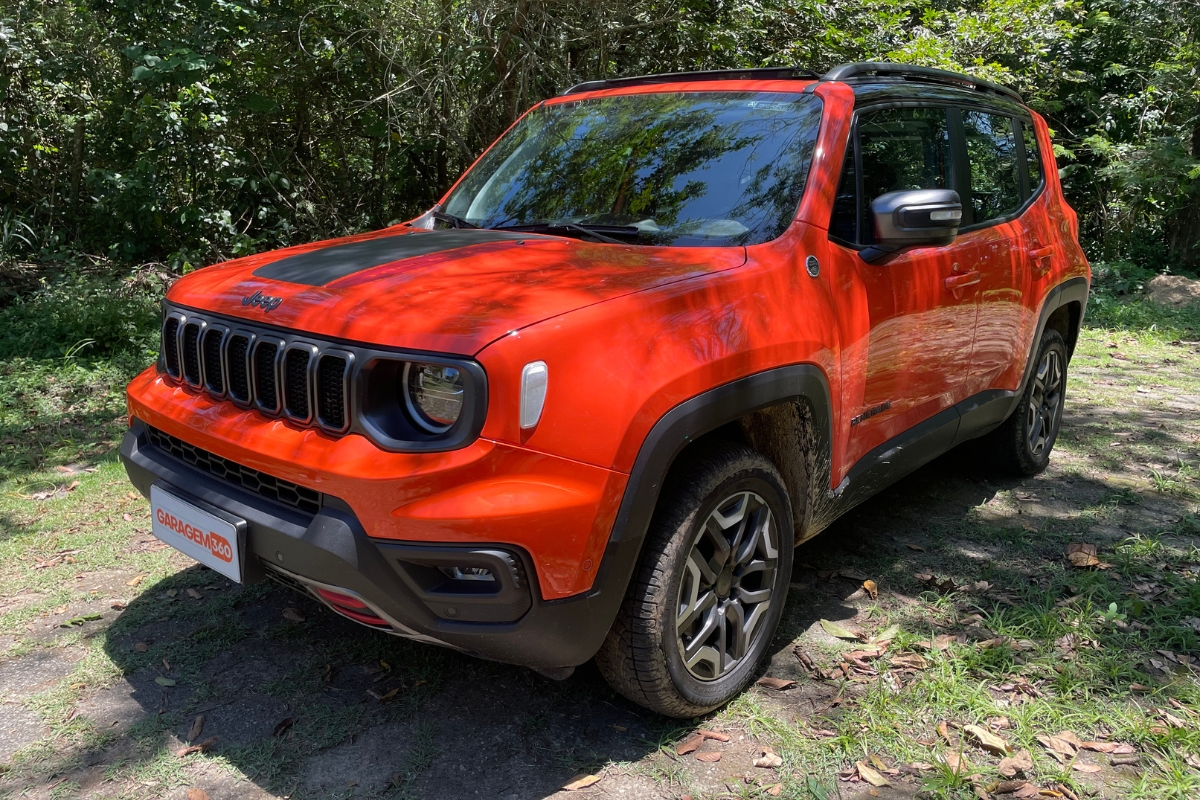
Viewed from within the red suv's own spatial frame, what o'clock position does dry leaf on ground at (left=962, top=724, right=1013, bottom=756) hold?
The dry leaf on ground is roughly at 10 o'clock from the red suv.

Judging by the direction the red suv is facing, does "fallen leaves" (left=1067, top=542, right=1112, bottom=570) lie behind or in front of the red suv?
behind

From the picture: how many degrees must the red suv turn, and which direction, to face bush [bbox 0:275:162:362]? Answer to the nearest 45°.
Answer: approximately 90° to its right

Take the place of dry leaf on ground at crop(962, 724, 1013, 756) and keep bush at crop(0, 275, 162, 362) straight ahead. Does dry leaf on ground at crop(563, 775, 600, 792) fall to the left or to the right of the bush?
left

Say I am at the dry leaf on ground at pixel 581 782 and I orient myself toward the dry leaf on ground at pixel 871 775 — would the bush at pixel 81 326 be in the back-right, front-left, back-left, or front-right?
back-left

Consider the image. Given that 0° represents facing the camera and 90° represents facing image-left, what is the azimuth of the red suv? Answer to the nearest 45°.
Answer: approximately 45°

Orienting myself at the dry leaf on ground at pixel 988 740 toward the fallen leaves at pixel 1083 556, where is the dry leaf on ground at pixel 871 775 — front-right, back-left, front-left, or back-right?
back-left
